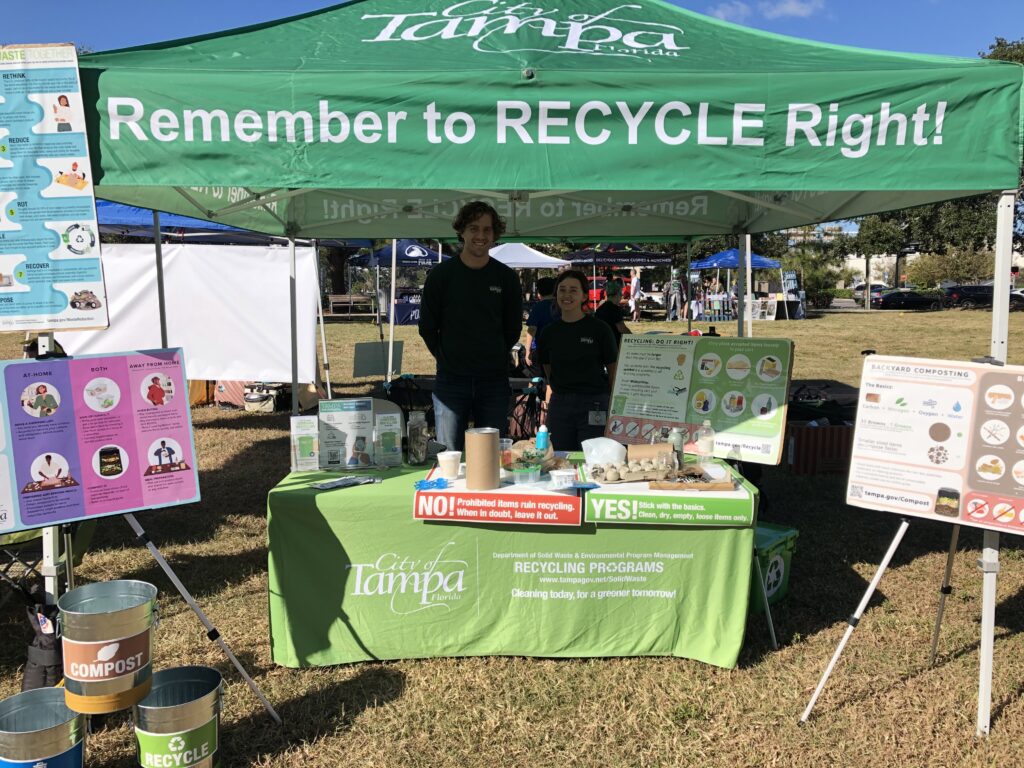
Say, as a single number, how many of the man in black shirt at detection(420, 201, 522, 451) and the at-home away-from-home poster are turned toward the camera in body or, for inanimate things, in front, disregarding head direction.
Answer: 2

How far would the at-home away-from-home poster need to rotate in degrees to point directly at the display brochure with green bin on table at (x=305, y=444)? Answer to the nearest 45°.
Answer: approximately 135° to its left

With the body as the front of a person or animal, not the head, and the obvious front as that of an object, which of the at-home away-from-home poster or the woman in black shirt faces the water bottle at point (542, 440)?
the woman in black shirt

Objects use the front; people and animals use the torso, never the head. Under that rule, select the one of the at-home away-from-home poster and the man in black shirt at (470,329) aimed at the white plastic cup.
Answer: the man in black shirt

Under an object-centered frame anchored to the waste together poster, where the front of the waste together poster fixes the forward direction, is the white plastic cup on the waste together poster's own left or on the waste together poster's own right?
on the waste together poster's own left

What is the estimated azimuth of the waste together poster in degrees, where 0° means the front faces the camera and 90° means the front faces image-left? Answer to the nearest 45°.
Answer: approximately 0°

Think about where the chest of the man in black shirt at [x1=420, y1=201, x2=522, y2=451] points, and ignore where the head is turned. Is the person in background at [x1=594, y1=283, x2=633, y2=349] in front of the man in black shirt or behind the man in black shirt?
behind

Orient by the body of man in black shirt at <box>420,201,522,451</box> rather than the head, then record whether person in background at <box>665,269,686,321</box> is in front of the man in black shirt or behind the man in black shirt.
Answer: behind

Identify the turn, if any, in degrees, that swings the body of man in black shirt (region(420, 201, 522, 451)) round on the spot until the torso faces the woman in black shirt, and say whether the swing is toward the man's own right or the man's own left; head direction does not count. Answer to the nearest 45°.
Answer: approximately 135° to the man's own left

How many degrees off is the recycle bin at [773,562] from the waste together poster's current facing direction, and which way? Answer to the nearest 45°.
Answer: approximately 90° to its left
